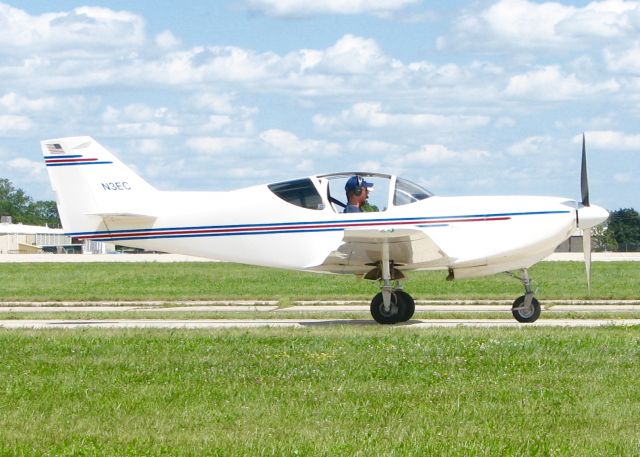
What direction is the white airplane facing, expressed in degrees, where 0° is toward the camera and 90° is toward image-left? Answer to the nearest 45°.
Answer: approximately 270°

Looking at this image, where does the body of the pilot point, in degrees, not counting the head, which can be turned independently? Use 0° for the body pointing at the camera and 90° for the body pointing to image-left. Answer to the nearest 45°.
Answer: approximately 270°
